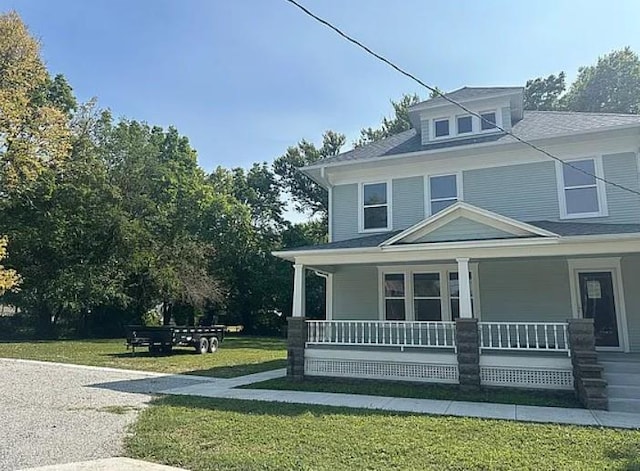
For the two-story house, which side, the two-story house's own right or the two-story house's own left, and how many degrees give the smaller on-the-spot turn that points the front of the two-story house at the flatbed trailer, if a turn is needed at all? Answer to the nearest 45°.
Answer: approximately 90° to the two-story house's own right

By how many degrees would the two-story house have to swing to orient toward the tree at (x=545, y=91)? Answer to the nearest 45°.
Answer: approximately 180°

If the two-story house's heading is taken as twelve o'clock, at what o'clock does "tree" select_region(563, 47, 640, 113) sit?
The tree is roughly at 7 o'clock from the two-story house.

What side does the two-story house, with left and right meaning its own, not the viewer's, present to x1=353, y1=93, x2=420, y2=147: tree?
back

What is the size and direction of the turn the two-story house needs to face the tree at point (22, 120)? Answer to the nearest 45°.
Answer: approximately 90° to its right

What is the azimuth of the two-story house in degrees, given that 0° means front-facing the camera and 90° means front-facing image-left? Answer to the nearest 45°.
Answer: approximately 0°

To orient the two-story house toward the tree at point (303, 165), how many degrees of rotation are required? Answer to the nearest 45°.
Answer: approximately 135° to its right
